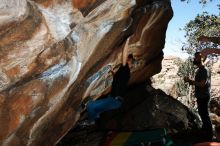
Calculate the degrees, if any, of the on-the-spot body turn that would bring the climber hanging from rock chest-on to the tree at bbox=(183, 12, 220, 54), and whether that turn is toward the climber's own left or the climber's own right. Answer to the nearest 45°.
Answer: approximately 135° to the climber's own right

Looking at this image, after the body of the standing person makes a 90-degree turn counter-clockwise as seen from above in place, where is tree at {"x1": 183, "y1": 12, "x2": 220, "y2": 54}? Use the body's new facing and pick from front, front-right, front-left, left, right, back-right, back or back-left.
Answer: back

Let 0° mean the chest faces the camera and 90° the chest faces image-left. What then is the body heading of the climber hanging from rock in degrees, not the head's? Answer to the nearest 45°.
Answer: approximately 90°

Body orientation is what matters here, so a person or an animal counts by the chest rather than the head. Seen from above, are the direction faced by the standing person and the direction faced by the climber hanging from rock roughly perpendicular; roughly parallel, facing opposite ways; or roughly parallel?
roughly parallel

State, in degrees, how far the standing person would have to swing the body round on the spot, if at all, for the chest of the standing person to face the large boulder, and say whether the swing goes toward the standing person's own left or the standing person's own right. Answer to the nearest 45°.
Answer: approximately 45° to the standing person's own right

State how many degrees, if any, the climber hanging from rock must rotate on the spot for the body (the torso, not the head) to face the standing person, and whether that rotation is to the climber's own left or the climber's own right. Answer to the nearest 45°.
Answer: approximately 180°

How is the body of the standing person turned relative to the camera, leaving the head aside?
to the viewer's left

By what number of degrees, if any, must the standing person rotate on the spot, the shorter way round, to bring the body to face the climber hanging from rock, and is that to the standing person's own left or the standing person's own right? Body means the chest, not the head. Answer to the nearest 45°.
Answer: approximately 45° to the standing person's own left
